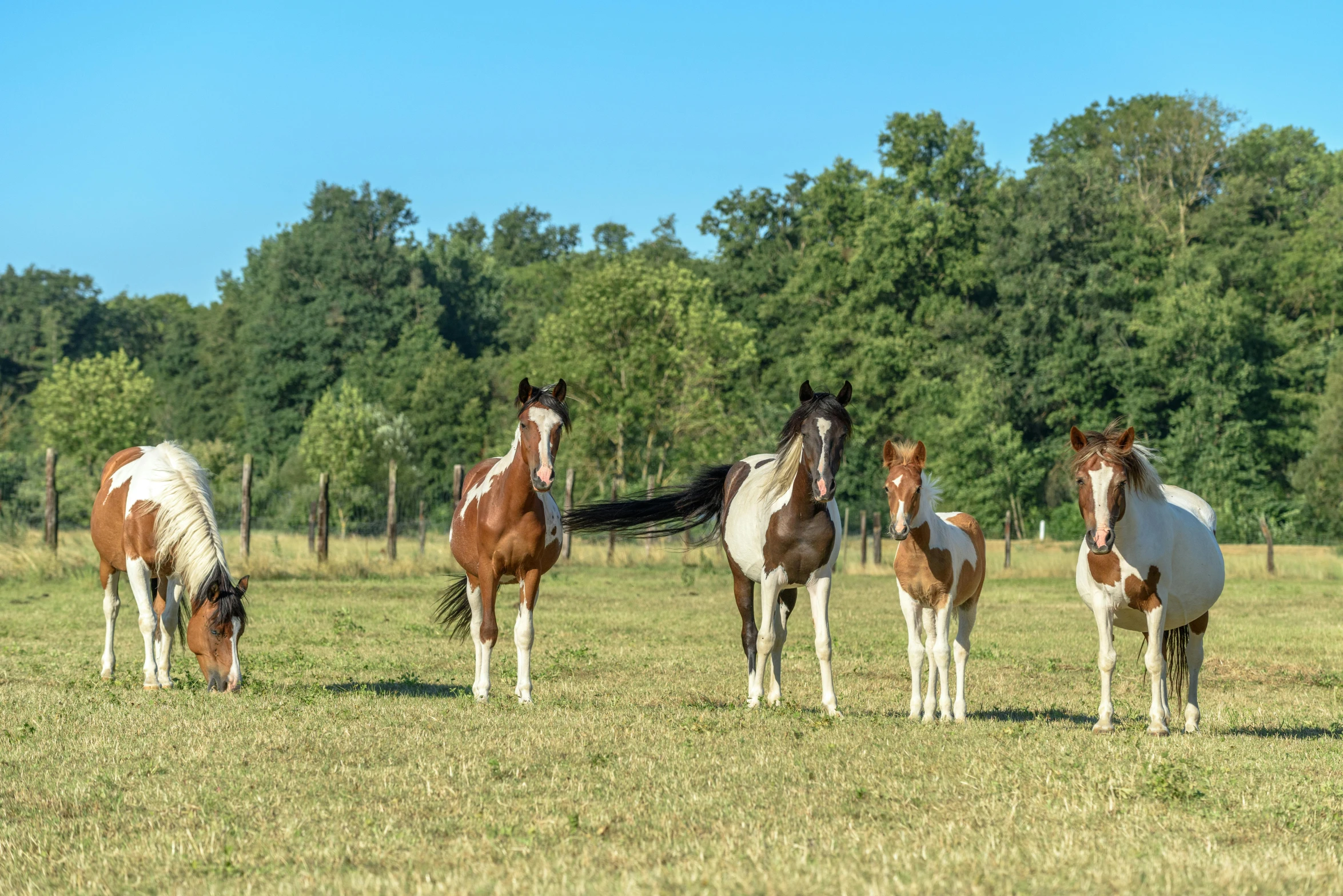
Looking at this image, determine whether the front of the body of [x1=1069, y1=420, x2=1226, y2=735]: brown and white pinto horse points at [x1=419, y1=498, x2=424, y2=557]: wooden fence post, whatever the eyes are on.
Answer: no

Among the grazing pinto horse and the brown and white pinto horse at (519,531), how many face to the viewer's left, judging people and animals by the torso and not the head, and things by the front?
0

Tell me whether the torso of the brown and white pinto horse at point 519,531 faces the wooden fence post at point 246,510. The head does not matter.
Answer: no

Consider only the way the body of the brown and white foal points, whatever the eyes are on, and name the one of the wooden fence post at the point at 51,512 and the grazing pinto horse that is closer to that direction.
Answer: the grazing pinto horse

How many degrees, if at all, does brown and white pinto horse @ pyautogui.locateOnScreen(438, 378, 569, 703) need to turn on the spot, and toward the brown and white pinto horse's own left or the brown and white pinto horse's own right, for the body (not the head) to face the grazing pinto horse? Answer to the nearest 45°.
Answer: approximately 90° to the brown and white pinto horse's own right

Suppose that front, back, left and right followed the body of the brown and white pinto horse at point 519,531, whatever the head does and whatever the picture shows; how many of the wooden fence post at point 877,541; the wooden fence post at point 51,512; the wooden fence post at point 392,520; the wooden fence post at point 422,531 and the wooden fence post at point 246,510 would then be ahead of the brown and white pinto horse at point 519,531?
0

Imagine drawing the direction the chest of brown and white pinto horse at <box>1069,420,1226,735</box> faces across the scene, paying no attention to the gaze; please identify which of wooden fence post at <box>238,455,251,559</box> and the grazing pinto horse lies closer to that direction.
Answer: the grazing pinto horse

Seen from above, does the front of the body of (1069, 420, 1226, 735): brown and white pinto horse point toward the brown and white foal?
no

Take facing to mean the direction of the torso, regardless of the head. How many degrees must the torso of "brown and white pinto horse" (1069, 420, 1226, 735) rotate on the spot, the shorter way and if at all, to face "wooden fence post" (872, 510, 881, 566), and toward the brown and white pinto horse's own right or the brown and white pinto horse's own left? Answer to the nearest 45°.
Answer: approximately 135° to the brown and white pinto horse's own right

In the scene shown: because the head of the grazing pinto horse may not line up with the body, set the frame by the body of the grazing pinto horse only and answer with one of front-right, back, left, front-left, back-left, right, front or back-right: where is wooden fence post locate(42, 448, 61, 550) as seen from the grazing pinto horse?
back-left

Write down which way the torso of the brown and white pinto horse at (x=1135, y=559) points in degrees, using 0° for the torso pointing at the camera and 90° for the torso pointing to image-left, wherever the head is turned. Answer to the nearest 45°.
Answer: approximately 45°

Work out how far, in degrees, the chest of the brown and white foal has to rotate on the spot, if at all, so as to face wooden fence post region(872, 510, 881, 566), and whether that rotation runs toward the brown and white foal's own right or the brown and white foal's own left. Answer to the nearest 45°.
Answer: approximately 135° to the brown and white foal's own right

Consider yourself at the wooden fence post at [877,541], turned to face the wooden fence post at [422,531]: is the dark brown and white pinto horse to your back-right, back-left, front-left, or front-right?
front-left

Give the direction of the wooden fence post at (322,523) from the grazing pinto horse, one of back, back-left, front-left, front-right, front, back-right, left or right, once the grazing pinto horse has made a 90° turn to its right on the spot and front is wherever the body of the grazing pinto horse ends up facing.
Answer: back-right

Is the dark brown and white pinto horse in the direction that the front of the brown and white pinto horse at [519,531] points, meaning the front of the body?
no

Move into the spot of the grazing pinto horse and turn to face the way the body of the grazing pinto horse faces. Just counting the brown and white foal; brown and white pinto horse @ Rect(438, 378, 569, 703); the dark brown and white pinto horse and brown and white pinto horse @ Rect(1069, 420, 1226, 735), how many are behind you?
0

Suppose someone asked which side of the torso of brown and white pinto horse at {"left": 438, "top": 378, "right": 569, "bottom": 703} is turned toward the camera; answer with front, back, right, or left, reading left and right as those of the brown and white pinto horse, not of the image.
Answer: front
